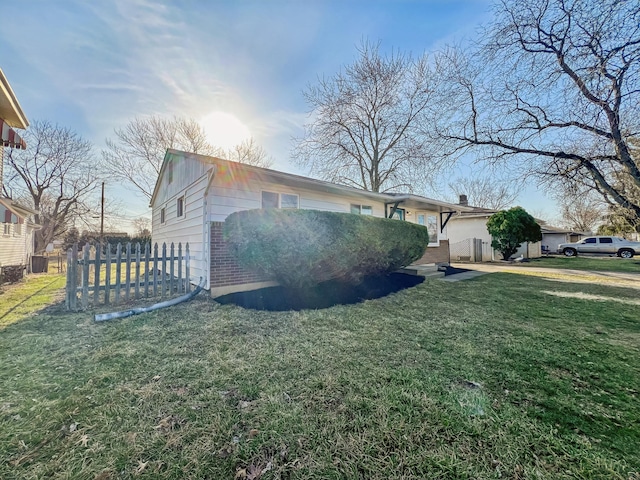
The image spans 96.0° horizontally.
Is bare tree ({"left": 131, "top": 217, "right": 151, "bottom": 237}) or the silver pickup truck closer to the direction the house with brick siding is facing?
the silver pickup truck

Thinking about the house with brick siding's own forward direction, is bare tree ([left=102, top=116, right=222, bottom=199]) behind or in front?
behind

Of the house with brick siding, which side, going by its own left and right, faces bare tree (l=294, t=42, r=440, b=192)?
left

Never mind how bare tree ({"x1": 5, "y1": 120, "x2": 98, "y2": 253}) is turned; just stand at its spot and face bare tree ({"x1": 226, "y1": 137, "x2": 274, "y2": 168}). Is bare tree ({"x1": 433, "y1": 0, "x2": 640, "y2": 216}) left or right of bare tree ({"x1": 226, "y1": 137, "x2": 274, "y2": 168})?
right

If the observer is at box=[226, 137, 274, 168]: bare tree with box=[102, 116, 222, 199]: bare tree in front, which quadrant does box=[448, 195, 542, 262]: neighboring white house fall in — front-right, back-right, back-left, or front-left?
back-left

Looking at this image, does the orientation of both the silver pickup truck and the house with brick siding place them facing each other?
no

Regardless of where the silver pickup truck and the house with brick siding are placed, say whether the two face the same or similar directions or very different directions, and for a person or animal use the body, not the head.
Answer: very different directions

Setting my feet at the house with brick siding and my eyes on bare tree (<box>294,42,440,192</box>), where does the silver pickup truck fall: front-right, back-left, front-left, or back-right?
front-right

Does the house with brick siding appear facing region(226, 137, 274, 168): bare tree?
no

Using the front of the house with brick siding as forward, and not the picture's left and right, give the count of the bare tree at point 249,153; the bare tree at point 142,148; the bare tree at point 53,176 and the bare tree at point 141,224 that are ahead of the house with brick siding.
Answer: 0

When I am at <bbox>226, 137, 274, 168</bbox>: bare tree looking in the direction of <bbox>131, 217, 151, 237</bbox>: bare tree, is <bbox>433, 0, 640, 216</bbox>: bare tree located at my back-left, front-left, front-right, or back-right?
back-left
